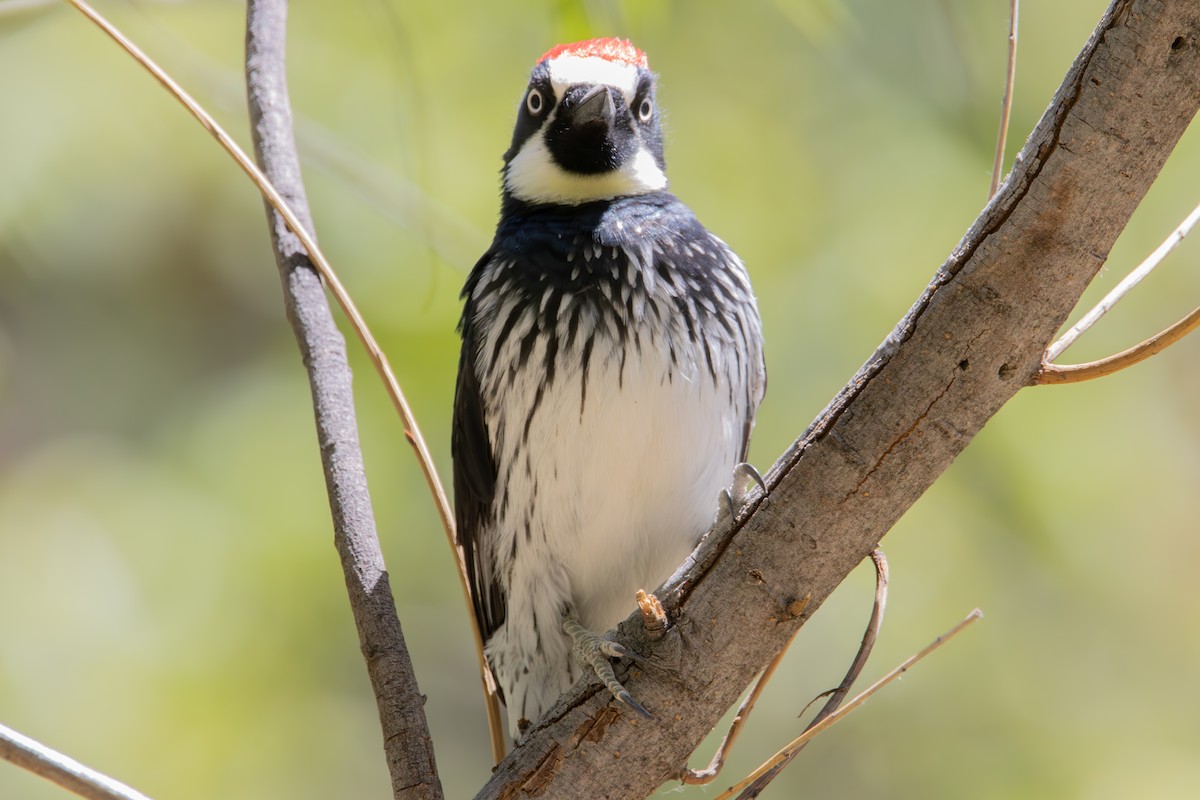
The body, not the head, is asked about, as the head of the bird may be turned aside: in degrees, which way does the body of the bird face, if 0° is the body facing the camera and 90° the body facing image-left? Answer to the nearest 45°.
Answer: approximately 0°

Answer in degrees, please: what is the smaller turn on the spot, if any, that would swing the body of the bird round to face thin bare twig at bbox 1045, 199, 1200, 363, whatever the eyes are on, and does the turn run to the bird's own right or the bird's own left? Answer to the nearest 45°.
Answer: approximately 45° to the bird's own left

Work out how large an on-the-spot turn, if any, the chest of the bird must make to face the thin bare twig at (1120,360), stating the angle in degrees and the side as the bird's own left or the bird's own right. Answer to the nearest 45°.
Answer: approximately 45° to the bird's own left
